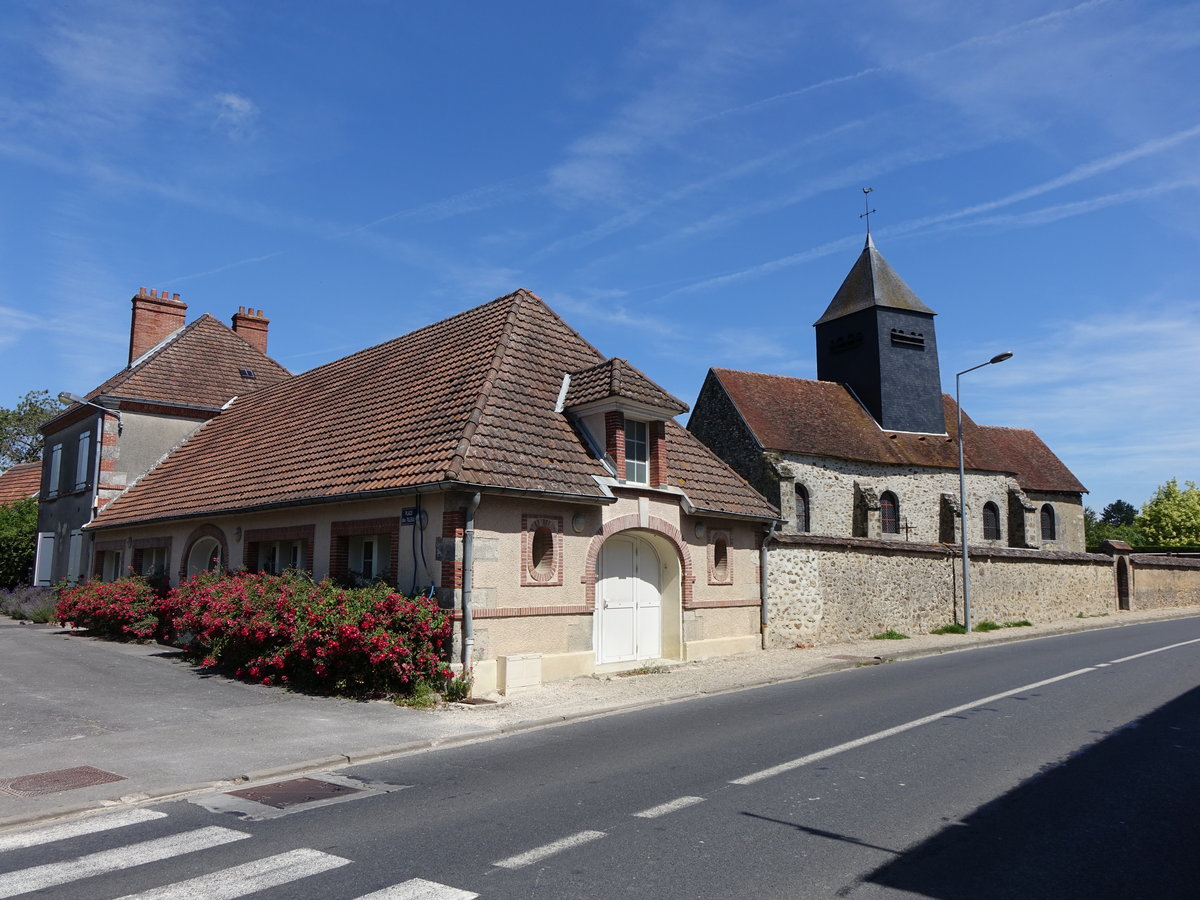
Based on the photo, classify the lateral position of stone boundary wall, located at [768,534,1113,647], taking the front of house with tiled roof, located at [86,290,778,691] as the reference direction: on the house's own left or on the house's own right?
on the house's own left

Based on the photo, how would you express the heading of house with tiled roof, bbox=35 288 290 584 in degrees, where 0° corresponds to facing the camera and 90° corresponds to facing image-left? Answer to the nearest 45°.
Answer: approximately 45°

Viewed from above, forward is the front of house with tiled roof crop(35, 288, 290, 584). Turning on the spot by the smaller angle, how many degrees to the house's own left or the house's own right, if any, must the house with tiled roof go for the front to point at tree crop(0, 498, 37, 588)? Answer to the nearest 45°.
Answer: approximately 90° to the house's own right

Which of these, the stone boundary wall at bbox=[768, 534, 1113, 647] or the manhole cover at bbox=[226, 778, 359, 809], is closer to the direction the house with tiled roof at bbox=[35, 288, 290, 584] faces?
the manhole cover

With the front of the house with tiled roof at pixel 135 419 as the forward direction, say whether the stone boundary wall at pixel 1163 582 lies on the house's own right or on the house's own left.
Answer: on the house's own left

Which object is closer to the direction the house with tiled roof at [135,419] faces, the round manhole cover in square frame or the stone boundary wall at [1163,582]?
the round manhole cover in square frame

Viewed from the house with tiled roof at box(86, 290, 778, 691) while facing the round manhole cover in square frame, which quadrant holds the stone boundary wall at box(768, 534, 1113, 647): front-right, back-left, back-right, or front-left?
back-left

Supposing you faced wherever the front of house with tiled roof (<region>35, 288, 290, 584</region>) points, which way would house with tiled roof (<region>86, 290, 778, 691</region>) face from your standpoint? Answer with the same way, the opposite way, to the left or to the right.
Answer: to the left

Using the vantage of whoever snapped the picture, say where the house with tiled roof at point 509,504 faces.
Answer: facing the viewer and to the right of the viewer

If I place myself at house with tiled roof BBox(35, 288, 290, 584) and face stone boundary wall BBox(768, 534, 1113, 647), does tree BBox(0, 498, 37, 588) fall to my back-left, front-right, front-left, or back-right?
back-left

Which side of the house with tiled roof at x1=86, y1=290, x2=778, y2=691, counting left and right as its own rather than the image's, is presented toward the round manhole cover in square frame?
right

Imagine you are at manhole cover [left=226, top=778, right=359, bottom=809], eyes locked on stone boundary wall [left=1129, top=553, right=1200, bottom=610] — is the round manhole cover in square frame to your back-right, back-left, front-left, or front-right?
back-left

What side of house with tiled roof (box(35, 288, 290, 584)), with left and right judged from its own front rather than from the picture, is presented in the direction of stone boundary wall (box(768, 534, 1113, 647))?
left

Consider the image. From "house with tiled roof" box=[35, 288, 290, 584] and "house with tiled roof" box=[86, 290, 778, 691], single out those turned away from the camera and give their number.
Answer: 0
